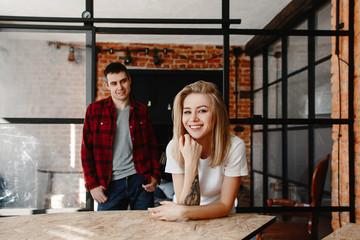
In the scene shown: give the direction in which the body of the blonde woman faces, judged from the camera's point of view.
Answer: toward the camera

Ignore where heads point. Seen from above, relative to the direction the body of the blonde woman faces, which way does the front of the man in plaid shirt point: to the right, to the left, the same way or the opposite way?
the same way

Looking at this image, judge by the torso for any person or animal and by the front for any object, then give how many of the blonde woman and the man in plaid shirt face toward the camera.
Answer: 2

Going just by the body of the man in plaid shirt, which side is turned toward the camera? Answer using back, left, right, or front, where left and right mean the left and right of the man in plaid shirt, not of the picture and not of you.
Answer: front

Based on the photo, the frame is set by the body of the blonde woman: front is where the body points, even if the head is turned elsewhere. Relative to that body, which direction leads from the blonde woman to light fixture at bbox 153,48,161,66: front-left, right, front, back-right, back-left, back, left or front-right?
back

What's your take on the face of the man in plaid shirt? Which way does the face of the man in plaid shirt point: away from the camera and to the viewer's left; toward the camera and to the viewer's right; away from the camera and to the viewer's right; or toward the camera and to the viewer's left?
toward the camera and to the viewer's right

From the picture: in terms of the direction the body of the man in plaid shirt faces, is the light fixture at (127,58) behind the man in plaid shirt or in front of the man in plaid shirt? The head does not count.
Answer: behind

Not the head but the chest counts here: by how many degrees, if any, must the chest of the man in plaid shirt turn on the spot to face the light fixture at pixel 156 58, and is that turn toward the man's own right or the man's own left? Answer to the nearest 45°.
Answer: approximately 180°

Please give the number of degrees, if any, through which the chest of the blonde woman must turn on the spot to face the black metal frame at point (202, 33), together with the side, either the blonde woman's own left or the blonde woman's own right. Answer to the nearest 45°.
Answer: approximately 180°

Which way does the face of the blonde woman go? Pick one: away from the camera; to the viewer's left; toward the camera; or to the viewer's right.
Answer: toward the camera
